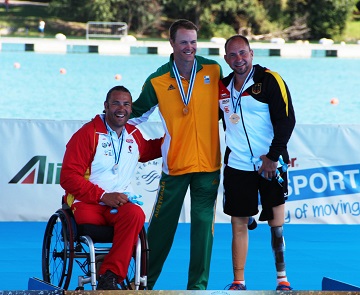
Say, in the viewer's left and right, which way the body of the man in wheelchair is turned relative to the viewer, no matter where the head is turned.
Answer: facing the viewer and to the right of the viewer

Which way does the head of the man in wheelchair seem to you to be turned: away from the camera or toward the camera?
toward the camera

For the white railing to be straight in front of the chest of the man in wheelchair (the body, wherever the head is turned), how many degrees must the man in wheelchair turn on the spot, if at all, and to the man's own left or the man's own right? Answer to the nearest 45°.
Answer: approximately 135° to the man's own left
